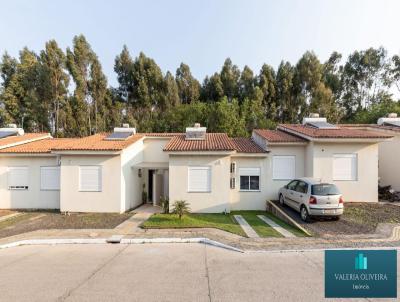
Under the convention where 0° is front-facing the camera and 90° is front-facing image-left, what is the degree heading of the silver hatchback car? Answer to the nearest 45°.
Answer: approximately 135°

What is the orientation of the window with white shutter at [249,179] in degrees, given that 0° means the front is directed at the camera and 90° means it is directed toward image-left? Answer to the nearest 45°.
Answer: approximately 0°

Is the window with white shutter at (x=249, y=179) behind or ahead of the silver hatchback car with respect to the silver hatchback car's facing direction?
ahead

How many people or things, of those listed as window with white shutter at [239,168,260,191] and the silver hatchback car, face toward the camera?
1
